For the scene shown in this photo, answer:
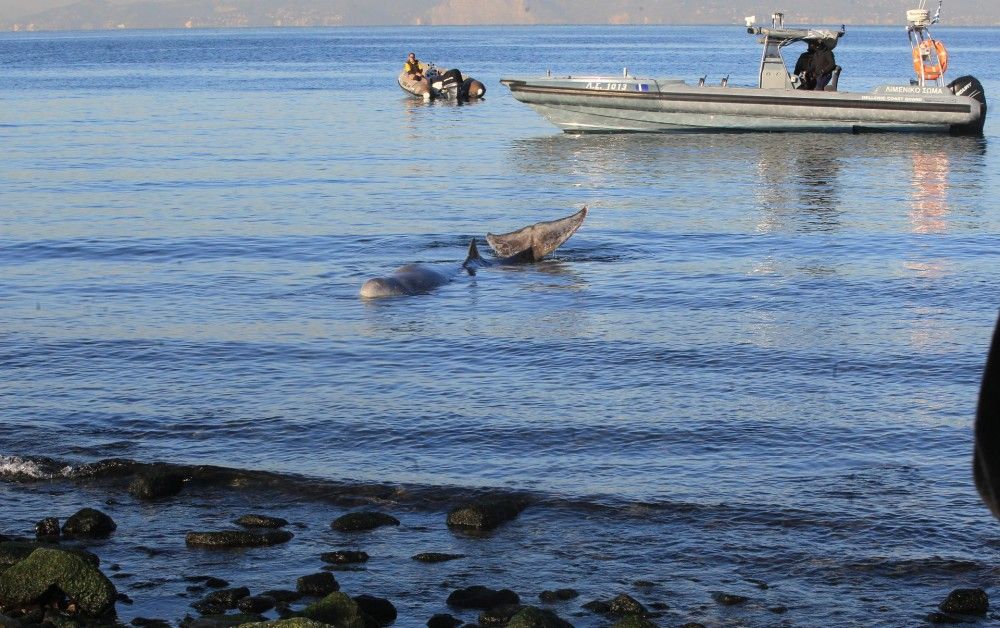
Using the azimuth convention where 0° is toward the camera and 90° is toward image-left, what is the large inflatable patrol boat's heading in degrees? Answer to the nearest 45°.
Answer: approximately 90°

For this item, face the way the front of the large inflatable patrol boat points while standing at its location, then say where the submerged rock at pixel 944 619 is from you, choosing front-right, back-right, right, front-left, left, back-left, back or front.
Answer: left

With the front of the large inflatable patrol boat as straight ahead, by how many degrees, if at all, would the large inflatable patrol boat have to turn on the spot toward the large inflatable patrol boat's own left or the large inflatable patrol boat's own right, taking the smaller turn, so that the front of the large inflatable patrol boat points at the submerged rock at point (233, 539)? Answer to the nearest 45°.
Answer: approximately 90° to the large inflatable patrol boat's own left

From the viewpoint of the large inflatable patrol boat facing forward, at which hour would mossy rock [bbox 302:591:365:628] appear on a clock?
The mossy rock is roughly at 9 o'clock from the large inflatable patrol boat.

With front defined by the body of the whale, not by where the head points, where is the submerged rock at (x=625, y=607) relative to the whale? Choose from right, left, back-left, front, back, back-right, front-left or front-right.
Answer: front-left

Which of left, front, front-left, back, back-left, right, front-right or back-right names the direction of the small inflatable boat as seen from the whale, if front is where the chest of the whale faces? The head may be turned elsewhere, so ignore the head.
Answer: back-right

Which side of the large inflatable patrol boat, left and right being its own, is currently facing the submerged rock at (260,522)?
left

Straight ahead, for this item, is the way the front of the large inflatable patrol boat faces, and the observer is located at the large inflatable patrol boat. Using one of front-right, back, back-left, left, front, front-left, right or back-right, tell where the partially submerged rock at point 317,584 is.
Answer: left

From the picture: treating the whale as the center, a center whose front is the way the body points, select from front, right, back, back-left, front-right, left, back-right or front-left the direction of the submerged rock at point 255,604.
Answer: front-left

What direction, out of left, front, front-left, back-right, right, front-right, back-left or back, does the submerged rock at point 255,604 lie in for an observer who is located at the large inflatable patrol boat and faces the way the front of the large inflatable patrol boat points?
left

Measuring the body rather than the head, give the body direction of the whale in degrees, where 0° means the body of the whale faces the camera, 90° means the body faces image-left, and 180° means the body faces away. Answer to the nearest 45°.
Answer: approximately 45°

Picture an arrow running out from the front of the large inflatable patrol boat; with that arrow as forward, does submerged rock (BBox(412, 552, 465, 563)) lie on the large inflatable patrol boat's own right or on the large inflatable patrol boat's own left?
on the large inflatable patrol boat's own left

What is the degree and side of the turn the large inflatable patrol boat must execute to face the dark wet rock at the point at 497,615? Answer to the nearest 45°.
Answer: approximately 90° to its left

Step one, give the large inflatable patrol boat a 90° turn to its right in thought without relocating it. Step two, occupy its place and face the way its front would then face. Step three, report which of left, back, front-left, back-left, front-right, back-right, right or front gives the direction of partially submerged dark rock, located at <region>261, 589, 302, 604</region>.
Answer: back

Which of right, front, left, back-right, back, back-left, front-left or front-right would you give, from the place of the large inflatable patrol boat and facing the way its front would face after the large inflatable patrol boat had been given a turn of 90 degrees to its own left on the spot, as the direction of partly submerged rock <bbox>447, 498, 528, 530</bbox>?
front

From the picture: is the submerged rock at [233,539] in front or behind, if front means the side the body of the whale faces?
in front

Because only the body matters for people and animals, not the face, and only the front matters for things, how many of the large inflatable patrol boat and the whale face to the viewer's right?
0

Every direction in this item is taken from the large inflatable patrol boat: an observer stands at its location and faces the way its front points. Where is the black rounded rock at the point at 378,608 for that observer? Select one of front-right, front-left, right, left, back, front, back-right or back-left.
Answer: left

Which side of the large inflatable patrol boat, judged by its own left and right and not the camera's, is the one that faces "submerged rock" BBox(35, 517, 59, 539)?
left
